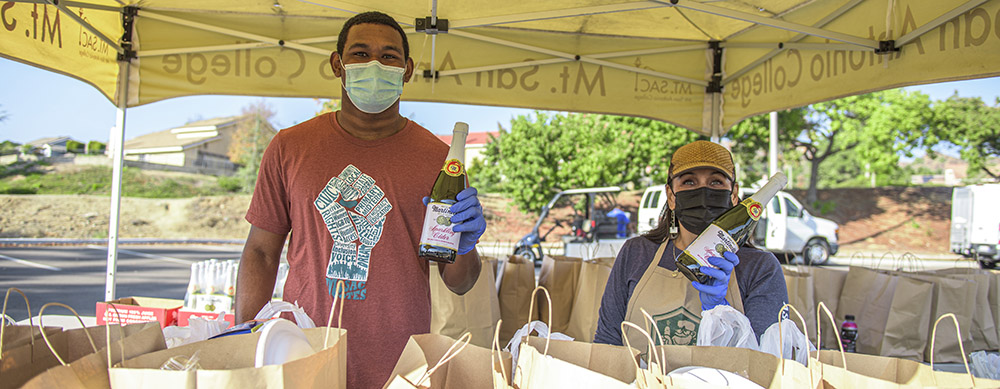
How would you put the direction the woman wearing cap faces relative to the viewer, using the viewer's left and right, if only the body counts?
facing the viewer

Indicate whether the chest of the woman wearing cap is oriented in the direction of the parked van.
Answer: no

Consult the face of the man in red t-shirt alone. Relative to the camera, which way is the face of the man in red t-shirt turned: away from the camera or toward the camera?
toward the camera

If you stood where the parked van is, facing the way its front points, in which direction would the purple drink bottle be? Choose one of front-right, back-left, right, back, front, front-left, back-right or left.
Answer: right

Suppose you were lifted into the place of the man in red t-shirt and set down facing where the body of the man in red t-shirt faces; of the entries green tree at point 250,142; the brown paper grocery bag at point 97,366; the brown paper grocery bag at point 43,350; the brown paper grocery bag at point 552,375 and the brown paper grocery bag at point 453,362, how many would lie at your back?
1

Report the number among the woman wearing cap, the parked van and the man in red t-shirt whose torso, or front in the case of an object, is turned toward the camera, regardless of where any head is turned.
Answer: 2

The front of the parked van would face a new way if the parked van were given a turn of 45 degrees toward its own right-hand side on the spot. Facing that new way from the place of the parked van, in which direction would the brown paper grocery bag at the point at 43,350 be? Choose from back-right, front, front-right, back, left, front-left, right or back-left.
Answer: front-right

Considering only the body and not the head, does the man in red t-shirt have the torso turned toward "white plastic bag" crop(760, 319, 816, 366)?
no

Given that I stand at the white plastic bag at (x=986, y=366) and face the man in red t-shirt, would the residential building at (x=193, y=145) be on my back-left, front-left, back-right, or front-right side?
front-right

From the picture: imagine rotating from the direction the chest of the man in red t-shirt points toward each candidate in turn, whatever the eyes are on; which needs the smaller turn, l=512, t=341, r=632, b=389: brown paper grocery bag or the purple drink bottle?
the brown paper grocery bag

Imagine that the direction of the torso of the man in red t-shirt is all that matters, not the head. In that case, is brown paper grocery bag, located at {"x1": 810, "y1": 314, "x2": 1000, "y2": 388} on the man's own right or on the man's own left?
on the man's own left

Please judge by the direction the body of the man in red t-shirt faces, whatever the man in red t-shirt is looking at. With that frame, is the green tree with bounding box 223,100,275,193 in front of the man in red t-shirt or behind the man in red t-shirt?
behind

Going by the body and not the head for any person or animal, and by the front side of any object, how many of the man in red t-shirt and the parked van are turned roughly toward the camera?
1

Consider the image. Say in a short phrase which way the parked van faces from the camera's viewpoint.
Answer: facing to the right of the viewer

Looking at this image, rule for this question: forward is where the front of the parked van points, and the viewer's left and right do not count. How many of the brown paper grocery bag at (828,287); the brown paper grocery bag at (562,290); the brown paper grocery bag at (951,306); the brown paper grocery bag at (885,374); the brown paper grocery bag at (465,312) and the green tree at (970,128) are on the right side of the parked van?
5

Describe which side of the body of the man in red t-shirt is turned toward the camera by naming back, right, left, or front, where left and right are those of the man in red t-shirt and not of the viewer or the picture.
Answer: front

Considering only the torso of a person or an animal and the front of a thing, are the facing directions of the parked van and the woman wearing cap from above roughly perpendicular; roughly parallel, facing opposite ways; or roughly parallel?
roughly perpendicular

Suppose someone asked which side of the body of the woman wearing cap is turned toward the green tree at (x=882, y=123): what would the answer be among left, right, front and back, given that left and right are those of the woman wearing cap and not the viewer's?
back

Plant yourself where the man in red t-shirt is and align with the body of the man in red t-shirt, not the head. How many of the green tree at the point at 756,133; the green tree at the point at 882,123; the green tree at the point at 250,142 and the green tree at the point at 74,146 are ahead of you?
0

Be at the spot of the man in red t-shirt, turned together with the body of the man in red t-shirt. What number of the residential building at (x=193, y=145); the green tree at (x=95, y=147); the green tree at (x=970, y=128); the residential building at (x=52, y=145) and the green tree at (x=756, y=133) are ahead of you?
0

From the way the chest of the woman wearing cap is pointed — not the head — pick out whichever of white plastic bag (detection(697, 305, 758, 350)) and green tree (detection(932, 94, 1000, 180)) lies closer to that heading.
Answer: the white plastic bag
